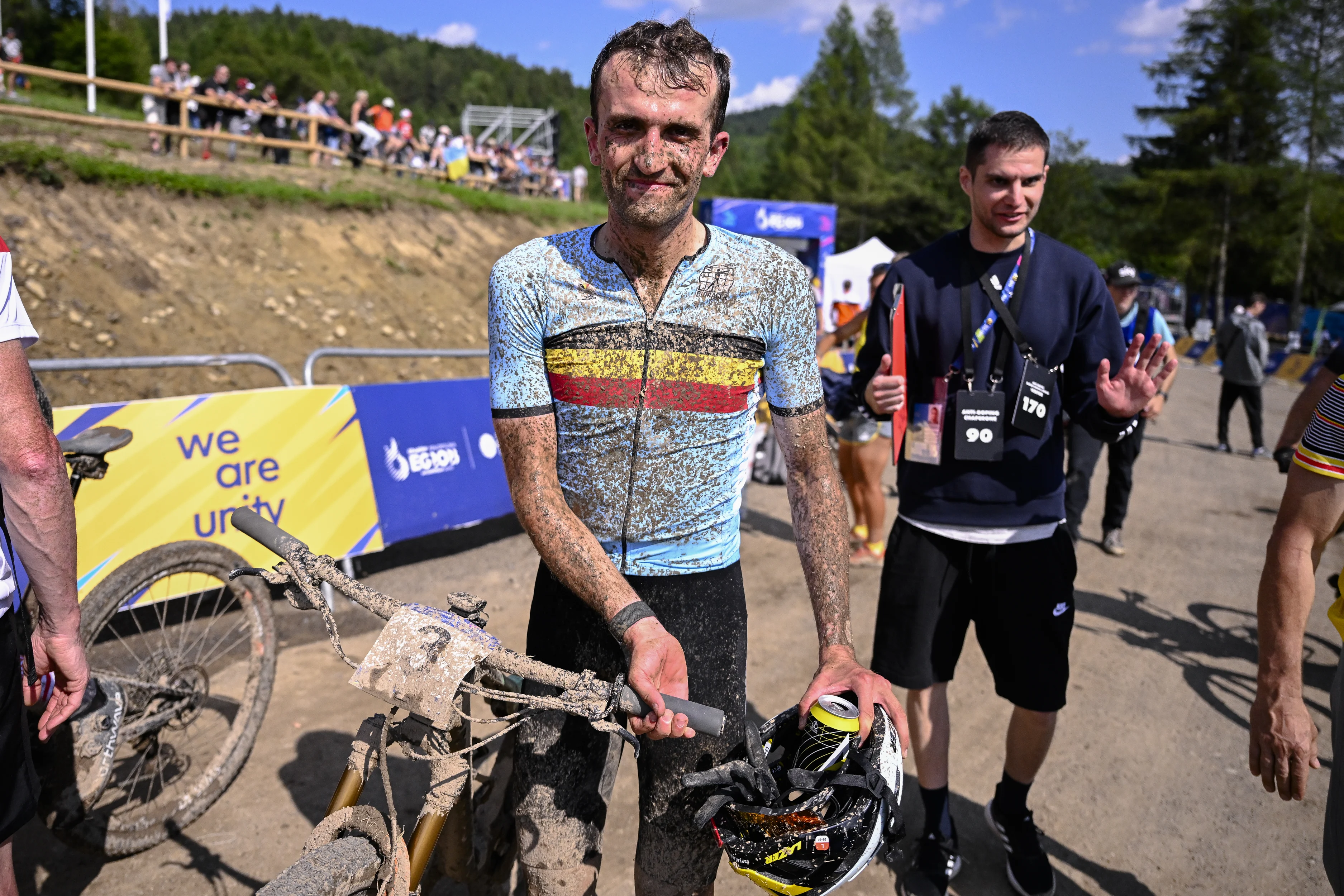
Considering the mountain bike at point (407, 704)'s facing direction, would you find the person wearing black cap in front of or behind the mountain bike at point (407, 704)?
behind

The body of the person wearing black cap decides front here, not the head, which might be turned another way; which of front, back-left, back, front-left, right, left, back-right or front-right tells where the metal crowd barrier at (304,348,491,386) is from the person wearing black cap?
front-right

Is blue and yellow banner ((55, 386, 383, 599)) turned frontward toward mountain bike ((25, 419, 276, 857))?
yes

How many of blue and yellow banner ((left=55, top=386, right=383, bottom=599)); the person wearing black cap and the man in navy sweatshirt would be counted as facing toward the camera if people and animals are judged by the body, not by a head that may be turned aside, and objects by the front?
3

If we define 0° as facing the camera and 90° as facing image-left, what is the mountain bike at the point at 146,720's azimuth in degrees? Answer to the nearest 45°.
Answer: approximately 45°
